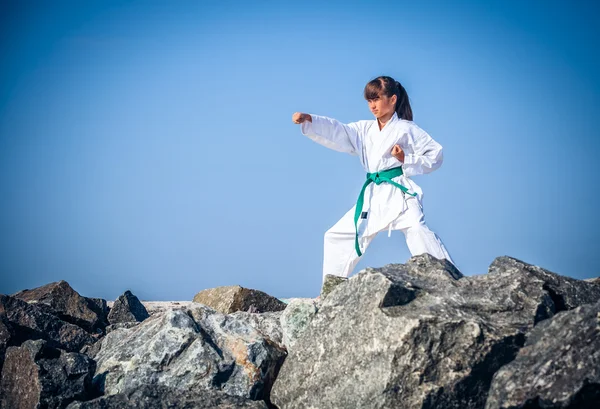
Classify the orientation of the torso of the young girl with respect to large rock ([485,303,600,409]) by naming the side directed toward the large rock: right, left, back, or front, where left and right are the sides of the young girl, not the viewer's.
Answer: left

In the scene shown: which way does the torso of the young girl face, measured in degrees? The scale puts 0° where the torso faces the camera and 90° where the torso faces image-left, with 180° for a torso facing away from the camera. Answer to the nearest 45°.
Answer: approximately 45°

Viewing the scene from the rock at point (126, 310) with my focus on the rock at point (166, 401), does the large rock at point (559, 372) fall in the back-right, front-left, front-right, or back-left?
front-left

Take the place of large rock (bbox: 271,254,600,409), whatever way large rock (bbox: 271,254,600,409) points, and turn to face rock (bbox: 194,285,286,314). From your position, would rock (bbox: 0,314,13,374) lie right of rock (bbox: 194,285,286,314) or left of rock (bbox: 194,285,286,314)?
left
